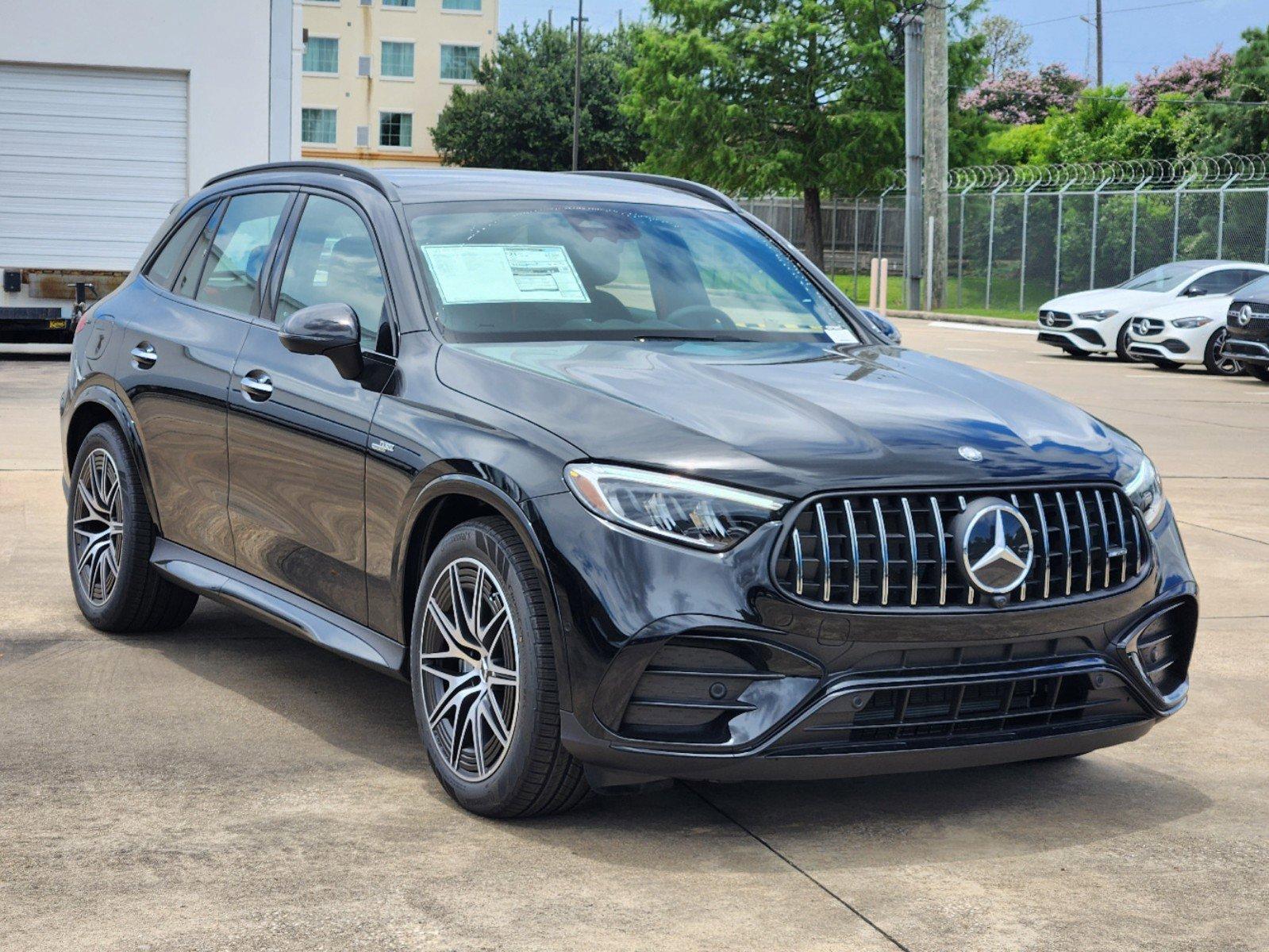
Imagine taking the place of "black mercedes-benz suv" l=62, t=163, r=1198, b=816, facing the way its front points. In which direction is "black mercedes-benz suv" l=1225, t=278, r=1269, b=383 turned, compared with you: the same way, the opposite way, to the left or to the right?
to the right

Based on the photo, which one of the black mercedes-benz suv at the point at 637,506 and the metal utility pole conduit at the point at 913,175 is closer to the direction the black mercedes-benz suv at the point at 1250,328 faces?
the black mercedes-benz suv

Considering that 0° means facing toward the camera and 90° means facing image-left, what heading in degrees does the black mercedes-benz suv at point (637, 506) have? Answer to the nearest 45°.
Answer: approximately 315°

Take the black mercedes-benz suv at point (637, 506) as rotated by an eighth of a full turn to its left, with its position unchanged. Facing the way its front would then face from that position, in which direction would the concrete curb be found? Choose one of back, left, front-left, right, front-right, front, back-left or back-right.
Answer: left

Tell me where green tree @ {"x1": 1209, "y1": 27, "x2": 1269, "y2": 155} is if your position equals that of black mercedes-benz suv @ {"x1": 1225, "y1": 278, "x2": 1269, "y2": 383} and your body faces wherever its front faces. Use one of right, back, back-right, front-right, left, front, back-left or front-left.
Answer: back-right

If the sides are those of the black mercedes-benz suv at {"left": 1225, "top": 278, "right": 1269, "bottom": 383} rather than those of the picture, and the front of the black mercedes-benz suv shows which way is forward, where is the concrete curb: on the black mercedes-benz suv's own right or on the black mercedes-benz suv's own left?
on the black mercedes-benz suv's own right

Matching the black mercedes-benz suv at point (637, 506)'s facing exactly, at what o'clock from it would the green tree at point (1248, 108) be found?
The green tree is roughly at 8 o'clock from the black mercedes-benz suv.
